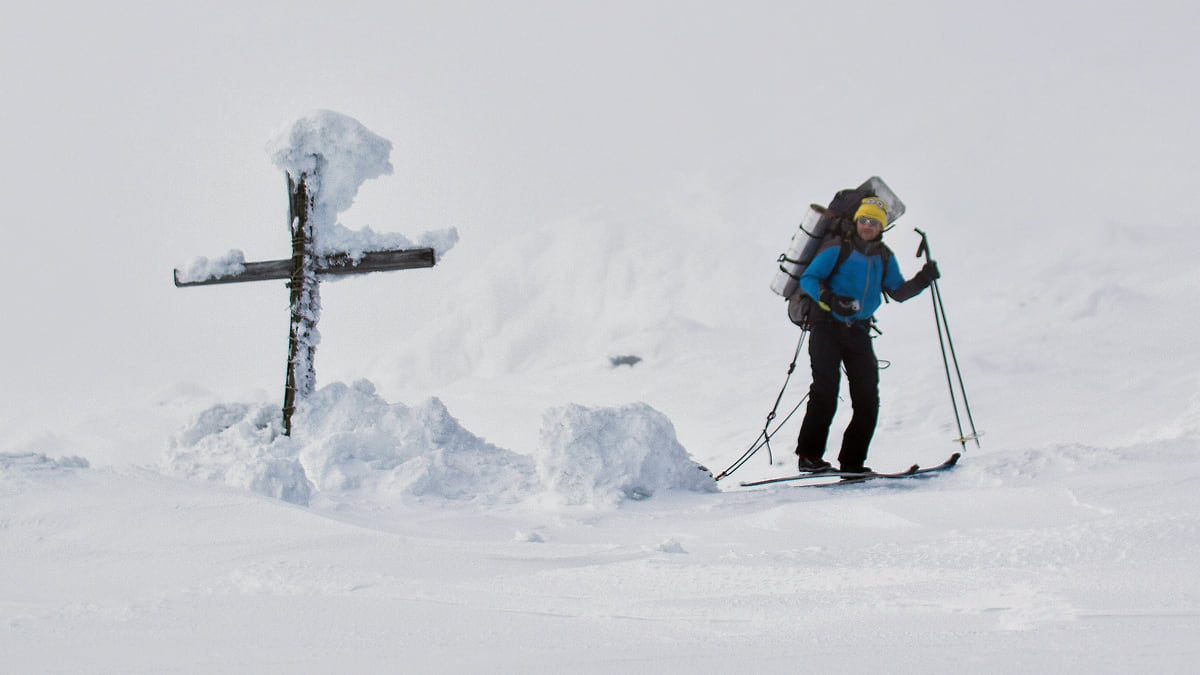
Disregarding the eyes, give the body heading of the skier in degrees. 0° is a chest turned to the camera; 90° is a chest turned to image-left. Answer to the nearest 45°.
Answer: approximately 315°

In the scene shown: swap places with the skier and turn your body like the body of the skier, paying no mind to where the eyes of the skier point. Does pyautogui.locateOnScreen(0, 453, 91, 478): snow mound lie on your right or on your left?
on your right

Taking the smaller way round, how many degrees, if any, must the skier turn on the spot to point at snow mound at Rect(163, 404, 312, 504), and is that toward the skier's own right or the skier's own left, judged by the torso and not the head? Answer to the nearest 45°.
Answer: approximately 135° to the skier's own right

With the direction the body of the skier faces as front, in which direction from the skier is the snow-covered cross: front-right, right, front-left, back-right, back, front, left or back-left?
back-right

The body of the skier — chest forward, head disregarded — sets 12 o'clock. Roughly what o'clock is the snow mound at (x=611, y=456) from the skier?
The snow mound is roughly at 3 o'clock from the skier.

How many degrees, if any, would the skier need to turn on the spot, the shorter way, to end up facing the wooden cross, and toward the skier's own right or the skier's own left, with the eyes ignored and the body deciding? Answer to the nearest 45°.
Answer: approximately 135° to the skier's own right

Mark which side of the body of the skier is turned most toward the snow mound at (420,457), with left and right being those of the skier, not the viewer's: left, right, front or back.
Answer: right
